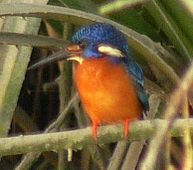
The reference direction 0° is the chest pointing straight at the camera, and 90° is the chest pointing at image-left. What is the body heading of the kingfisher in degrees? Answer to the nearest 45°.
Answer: approximately 45°
